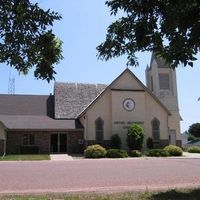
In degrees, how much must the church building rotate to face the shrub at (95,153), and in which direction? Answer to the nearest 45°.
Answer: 0° — it already faces it

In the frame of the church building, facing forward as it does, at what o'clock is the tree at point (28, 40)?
The tree is roughly at 12 o'clock from the church building.

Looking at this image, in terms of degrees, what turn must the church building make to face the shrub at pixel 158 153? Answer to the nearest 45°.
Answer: approximately 45° to its left

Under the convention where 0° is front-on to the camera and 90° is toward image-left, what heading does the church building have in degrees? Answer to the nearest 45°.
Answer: approximately 0°

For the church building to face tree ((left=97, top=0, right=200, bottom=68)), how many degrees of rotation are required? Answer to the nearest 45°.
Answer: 0° — it already faces it
